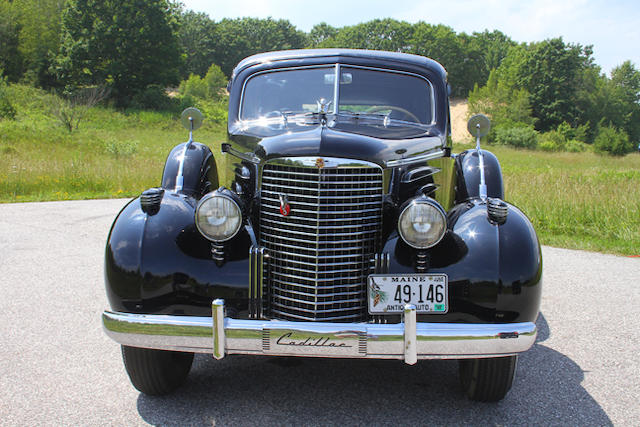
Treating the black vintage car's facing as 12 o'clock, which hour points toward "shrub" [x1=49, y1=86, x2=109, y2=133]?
The shrub is roughly at 5 o'clock from the black vintage car.

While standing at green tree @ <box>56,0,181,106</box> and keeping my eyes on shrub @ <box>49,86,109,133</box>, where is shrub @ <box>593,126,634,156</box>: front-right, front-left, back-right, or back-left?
front-left

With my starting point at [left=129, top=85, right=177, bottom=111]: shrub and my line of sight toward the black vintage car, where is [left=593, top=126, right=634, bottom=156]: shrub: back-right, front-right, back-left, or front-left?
front-left

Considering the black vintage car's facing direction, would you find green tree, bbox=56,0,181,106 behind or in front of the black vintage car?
behind

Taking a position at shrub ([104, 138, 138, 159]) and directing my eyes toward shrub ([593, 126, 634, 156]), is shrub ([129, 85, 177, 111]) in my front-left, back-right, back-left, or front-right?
front-left

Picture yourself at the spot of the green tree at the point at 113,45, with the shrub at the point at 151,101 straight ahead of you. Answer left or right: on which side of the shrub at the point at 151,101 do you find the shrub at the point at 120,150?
right

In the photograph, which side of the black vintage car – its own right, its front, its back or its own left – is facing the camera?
front

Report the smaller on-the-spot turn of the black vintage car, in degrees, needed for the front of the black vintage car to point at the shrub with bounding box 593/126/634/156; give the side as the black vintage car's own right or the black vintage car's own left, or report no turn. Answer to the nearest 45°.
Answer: approximately 135° to the black vintage car's own left

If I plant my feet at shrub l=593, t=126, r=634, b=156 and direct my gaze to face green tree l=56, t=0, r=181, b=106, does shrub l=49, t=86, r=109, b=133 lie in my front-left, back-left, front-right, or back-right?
front-left
